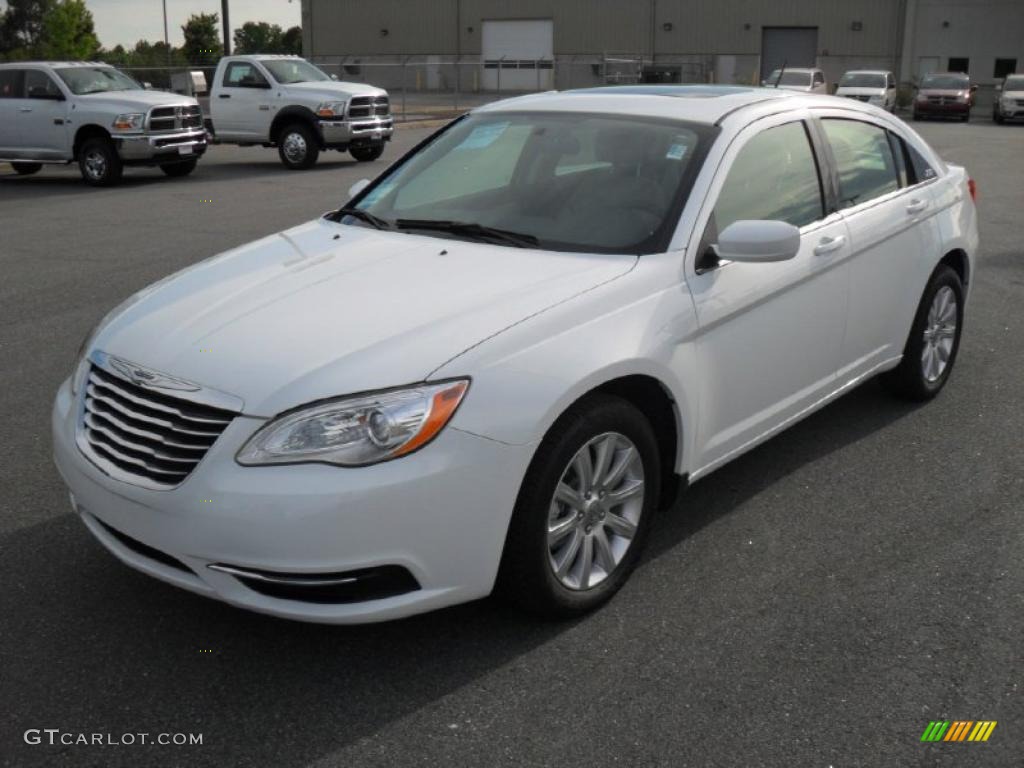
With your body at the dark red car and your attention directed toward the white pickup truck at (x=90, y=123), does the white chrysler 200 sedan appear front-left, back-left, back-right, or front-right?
front-left

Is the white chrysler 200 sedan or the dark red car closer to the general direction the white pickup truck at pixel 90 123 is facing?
the white chrysler 200 sedan

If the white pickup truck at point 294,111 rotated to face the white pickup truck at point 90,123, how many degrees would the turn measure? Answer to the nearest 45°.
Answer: approximately 90° to its right

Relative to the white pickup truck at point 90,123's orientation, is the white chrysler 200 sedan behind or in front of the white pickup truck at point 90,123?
in front

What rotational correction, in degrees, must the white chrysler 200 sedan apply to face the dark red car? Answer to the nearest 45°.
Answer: approximately 135° to its right

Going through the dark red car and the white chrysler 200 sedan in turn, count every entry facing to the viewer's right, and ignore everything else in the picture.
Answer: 0

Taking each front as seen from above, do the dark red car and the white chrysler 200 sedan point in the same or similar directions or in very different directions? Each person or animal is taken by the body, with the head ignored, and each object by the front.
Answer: same or similar directions

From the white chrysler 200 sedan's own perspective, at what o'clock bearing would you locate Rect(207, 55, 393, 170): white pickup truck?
The white pickup truck is roughly at 4 o'clock from the white chrysler 200 sedan.

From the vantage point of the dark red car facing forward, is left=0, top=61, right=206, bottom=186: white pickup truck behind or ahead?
ahead

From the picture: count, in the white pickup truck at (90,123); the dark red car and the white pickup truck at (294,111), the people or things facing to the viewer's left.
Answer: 0

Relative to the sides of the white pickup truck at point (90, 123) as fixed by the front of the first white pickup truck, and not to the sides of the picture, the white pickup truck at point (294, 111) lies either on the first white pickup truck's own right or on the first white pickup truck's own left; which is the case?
on the first white pickup truck's own left

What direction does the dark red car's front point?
toward the camera

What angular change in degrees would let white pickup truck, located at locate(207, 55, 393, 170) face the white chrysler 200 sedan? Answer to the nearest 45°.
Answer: approximately 45° to its right

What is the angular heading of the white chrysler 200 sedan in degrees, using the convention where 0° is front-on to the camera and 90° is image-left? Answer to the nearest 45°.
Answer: approximately 45°

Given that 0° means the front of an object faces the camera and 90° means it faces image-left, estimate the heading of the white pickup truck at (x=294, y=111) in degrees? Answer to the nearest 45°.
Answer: approximately 315°

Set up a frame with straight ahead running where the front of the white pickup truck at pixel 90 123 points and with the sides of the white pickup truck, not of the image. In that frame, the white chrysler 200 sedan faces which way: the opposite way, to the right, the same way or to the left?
to the right
